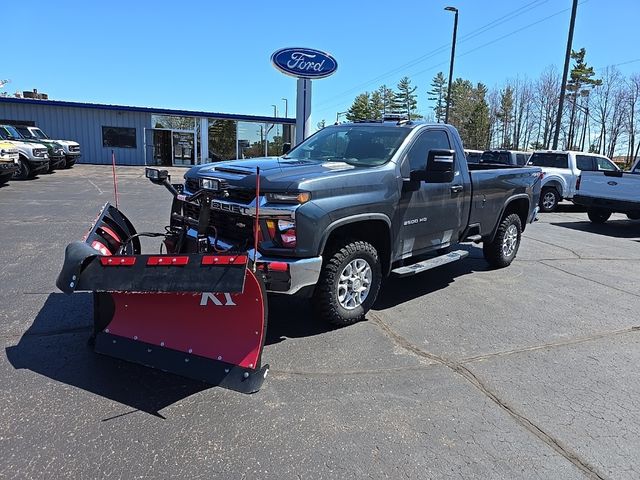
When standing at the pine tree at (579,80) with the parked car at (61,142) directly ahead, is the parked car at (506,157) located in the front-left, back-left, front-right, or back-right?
front-left

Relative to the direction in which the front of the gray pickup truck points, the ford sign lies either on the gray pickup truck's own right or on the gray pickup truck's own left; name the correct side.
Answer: on the gray pickup truck's own right

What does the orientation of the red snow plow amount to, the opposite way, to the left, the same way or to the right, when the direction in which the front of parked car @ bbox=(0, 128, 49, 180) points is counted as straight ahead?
to the right

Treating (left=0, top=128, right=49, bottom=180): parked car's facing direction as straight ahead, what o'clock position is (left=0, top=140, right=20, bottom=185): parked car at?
(left=0, top=140, right=20, bottom=185): parked car is roughly at 2 o'clock from (left=0, top=128, right=49, bottom=180): parked car.

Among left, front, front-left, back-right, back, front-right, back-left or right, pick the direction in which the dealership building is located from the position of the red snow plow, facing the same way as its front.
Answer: back-right

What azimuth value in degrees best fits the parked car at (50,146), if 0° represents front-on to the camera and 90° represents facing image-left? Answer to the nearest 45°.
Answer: approximately 315°

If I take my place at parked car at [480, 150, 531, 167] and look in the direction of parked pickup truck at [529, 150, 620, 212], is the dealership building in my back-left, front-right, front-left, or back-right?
back-right

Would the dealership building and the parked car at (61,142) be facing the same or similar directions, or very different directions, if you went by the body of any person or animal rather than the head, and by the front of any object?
same or similar directions

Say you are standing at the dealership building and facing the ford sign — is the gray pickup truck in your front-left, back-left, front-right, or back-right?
front-right

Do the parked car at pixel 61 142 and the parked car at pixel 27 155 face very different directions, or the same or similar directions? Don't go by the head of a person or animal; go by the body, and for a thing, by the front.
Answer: same or similar directions

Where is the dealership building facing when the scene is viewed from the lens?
facing the viewer and to the right of the viewer

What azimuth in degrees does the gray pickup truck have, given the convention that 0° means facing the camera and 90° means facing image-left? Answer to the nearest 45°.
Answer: approximately 45°

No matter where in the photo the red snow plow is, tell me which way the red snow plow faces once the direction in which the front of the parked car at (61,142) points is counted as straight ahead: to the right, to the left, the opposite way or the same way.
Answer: to the right

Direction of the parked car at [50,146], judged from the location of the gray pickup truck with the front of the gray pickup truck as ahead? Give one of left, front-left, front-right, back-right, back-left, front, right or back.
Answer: right
